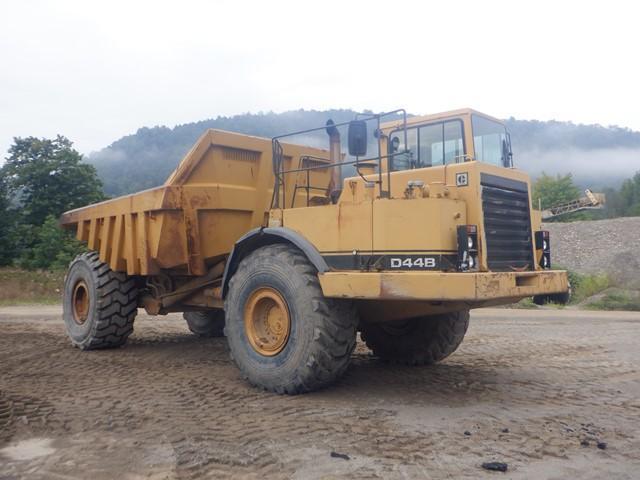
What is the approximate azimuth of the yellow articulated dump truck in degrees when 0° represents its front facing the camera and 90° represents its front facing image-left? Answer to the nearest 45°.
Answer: approximately 315°
